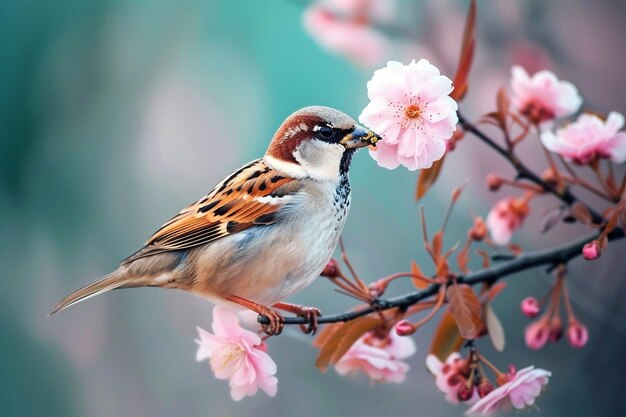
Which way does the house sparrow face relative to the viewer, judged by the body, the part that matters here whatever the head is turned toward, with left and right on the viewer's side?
facing to the right of the viewer

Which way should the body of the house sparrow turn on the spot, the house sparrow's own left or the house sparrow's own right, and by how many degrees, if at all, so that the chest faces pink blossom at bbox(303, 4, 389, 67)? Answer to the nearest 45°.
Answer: approximately 90° to the house sparrow's own left
